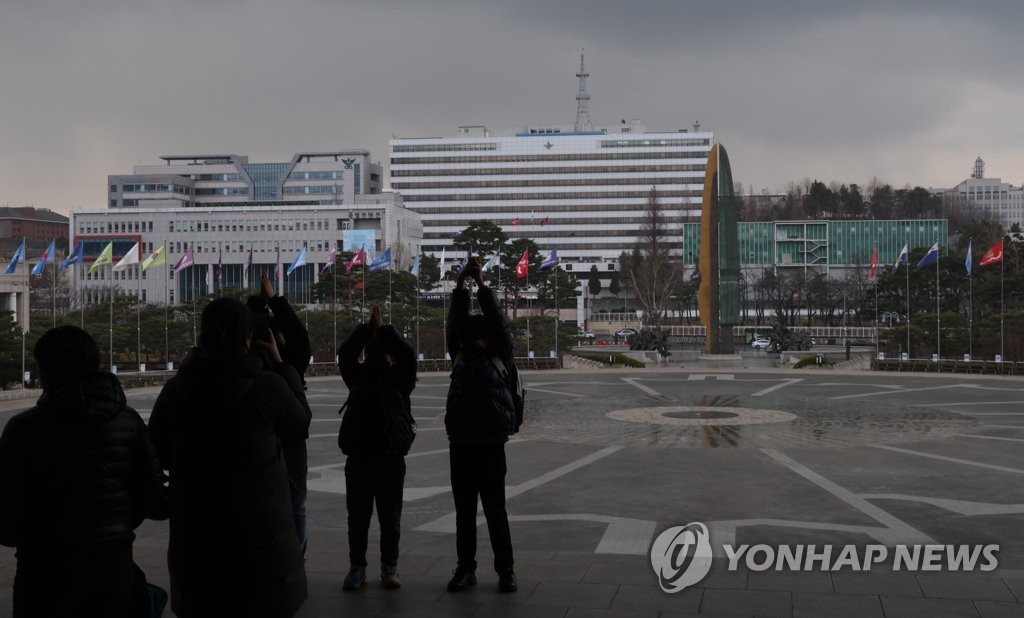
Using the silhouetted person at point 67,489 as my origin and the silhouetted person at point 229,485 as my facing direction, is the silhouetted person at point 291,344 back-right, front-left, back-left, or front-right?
front-left

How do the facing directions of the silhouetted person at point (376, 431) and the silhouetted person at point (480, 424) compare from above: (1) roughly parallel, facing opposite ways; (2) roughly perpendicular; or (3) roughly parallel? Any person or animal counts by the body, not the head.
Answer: roughly parallel

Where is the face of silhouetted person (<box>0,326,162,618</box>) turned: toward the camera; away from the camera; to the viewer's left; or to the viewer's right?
away from the camera

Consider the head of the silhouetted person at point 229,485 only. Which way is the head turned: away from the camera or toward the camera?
away from the camera
